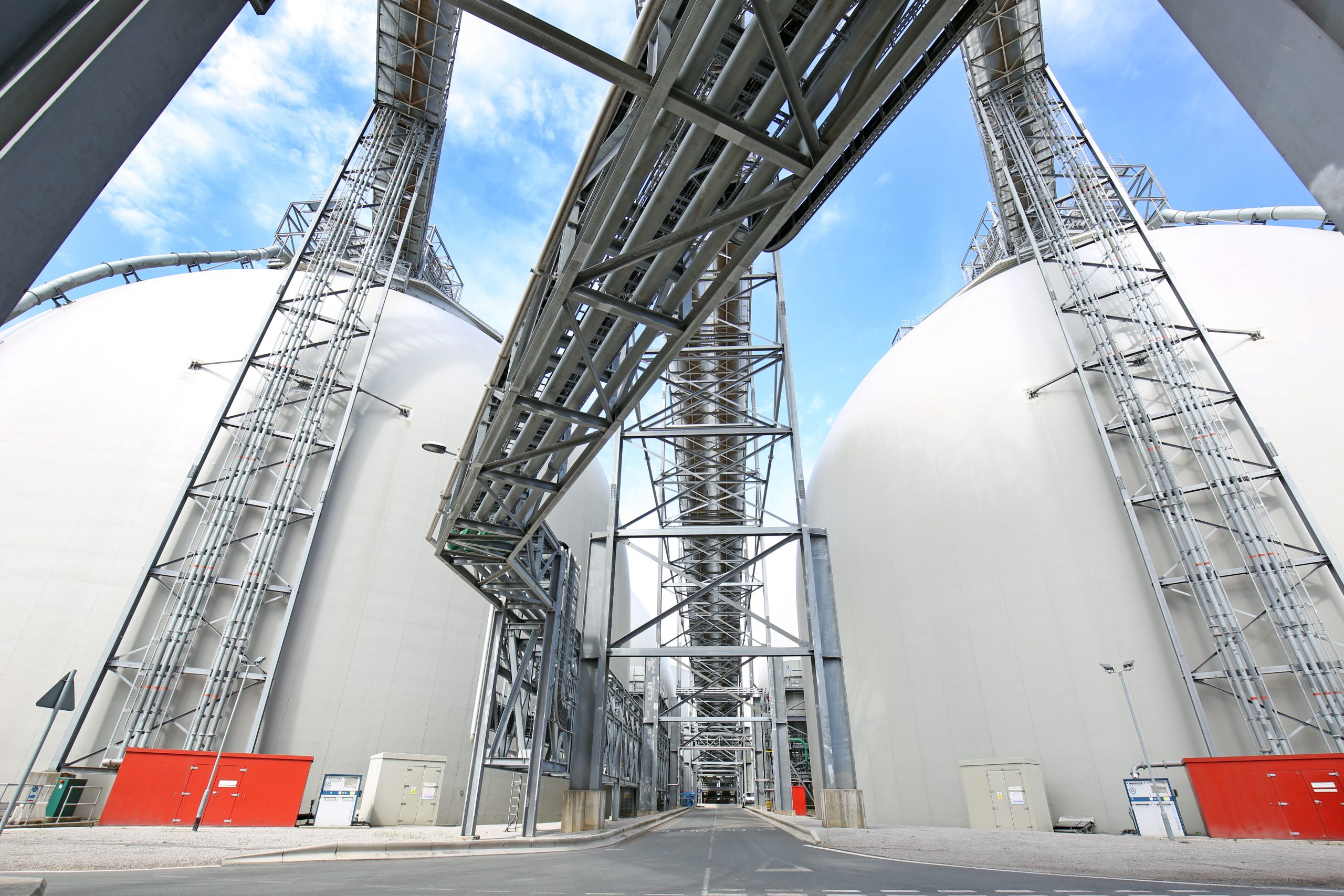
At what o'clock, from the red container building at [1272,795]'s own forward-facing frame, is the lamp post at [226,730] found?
The lamp post is roughly at 2 o'clock from the red container building.

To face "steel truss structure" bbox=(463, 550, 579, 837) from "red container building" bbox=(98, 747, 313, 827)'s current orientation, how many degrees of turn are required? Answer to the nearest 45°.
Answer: approximately 45° to its left

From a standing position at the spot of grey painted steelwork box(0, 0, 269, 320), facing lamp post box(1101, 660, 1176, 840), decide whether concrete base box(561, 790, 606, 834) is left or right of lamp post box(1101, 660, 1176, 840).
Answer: left

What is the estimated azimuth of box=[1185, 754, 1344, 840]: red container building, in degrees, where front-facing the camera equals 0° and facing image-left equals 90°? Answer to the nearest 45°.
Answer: approximately 0°

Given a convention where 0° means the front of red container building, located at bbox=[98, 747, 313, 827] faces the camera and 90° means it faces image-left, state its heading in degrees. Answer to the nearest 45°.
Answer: approximately 0°

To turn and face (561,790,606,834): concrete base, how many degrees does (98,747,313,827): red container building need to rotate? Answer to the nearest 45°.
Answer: approximately 45° to its left

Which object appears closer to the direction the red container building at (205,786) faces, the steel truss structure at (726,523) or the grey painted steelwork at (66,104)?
the grey painted steelwork

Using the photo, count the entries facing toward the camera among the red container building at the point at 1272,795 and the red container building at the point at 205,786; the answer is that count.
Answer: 2
